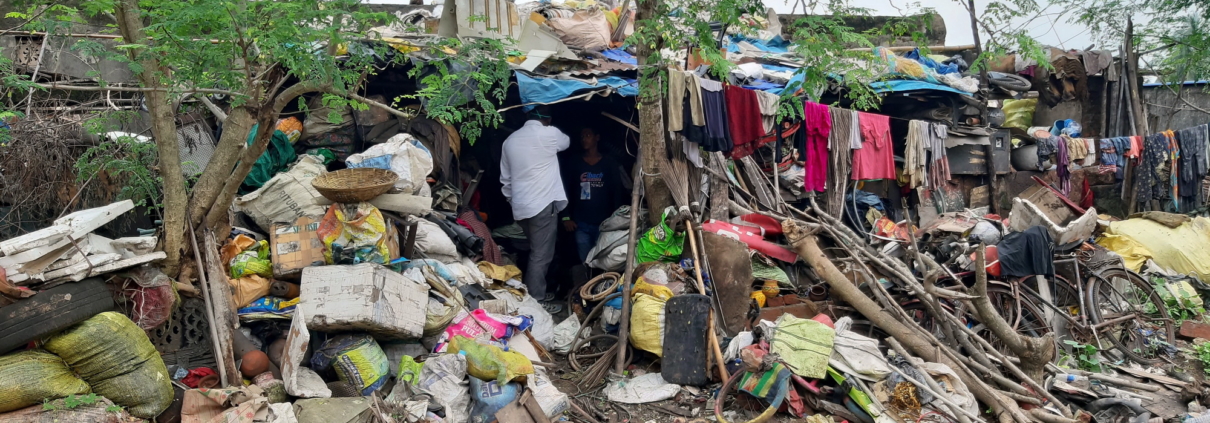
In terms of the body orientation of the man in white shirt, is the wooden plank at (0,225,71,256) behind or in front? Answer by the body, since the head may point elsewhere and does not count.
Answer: behind

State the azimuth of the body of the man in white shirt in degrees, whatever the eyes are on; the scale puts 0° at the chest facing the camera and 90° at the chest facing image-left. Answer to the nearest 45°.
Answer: approximately 225°

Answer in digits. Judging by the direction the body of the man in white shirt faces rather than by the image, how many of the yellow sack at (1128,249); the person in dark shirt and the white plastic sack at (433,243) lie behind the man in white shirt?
1

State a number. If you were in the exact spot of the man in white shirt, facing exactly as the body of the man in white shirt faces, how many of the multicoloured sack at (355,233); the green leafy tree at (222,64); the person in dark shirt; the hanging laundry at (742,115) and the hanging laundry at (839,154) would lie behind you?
2

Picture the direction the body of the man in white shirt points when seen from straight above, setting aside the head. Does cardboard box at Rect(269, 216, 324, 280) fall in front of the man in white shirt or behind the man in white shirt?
behind

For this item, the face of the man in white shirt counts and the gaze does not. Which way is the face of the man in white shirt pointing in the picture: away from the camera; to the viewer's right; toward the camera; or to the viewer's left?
away from the camera

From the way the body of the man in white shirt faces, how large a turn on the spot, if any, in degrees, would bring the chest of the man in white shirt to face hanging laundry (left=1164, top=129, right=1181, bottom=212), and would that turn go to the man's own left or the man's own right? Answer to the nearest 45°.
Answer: approximately 45° to the man's own right

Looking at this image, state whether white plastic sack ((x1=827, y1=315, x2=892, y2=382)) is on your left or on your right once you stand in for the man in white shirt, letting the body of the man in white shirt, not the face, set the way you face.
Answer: on your right

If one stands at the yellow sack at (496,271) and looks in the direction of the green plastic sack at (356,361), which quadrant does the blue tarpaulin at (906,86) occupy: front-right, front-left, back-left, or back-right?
back-left

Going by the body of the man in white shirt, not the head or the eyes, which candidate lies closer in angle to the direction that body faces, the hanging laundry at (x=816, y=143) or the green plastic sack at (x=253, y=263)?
the hanging laundry

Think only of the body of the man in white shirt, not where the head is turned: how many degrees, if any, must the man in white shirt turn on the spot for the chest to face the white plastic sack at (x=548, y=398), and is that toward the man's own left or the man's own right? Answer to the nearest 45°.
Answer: approximately 135° to the man's own right

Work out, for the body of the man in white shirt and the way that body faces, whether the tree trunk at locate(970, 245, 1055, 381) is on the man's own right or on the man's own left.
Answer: on the man's own right

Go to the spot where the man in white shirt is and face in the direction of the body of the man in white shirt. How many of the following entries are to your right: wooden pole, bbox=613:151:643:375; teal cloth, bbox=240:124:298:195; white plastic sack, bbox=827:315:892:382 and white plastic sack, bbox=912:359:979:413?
3

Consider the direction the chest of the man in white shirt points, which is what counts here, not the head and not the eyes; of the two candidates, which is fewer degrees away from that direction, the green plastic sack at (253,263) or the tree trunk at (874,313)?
the tree trunk
